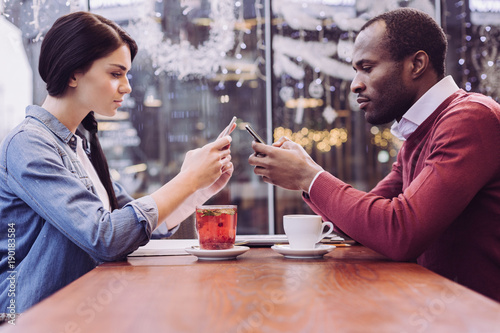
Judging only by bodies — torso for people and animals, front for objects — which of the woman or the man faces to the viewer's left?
the man

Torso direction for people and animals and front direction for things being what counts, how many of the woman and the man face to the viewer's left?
1

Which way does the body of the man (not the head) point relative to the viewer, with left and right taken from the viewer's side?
facing to the left of the viewer

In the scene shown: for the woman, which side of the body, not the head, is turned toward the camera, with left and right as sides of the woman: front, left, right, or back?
right

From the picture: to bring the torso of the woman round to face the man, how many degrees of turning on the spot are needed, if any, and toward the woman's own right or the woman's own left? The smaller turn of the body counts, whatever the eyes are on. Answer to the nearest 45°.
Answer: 0° — they already face them

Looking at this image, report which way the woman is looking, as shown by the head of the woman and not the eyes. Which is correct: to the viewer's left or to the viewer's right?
to the viewer's right

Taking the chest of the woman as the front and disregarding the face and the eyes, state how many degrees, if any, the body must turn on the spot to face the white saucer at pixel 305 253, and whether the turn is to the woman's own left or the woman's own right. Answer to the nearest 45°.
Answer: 0° — they already face it

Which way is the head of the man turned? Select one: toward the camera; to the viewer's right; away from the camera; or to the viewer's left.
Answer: to the viewer's left
